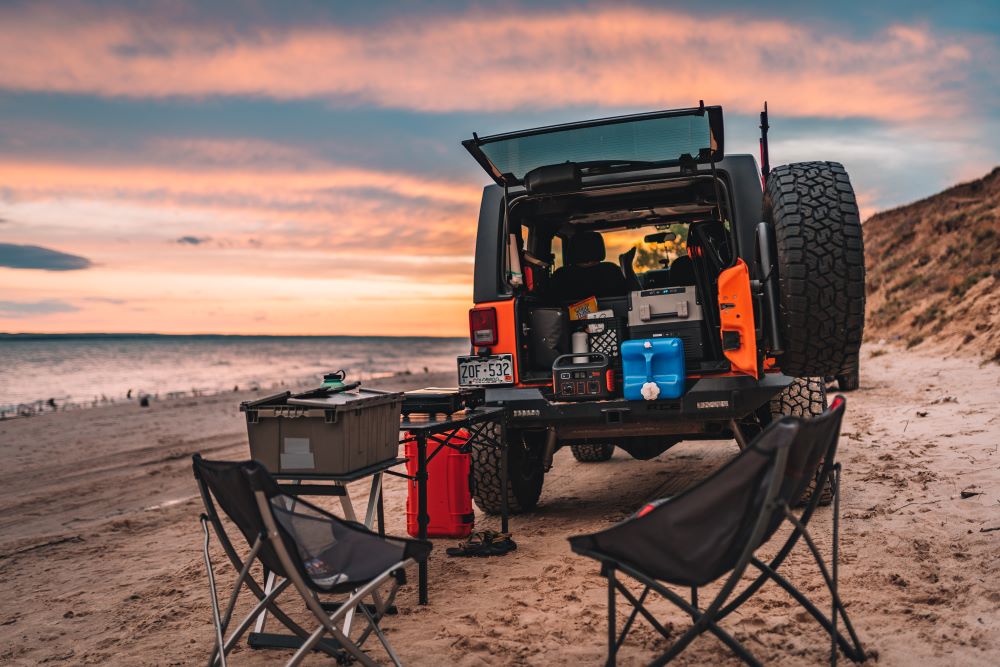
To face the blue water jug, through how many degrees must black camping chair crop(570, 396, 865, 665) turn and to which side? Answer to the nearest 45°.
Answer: approximately 90° to its right

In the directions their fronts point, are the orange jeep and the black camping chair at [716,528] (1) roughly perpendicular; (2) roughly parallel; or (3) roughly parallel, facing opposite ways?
roughly perpendicular

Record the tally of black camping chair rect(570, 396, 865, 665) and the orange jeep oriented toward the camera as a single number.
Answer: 0

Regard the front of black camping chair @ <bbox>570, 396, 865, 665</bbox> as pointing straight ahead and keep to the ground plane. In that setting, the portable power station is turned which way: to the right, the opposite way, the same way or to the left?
to the left

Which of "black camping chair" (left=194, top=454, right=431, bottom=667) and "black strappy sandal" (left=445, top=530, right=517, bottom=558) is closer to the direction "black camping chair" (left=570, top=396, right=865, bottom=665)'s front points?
the black camping chair

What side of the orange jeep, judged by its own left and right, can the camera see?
back

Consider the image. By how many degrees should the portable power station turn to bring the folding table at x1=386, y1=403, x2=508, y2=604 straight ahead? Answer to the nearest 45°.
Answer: approximately 45° to its right

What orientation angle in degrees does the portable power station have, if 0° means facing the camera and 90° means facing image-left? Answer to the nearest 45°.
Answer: approximately 0°

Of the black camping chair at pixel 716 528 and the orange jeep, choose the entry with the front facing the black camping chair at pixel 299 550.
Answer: the black camping chair at pixel 716 528

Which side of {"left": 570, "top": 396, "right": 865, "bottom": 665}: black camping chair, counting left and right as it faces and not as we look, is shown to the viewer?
left

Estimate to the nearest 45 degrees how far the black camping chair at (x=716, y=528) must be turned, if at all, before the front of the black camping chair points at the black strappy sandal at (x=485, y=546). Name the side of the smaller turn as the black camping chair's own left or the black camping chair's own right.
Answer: approximately 45° to the black camping chair's own right
